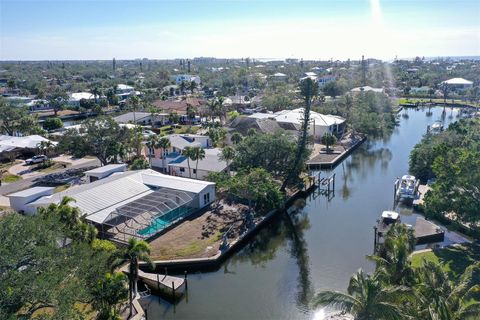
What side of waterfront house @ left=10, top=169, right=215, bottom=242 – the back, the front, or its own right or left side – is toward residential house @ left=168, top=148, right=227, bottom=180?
right

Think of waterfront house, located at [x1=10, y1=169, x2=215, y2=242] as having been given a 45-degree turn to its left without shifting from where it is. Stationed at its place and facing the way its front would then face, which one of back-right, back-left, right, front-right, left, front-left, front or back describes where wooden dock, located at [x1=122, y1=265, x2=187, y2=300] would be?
left

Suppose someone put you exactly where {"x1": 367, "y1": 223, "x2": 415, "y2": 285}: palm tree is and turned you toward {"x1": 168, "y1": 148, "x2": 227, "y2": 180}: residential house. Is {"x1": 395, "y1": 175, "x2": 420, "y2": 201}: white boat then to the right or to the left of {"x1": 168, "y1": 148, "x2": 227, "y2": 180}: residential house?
right

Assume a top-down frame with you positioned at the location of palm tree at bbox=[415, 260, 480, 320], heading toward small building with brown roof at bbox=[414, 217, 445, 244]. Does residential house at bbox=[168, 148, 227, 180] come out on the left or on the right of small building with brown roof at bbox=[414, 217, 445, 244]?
left

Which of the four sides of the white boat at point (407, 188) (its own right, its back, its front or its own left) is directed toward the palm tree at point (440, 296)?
back

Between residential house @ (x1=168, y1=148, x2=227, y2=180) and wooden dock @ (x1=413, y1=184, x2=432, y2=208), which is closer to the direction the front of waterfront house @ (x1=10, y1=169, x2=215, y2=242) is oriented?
the residential house

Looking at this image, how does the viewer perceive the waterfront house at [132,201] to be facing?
facing away from the viewer and to the left of the viewer

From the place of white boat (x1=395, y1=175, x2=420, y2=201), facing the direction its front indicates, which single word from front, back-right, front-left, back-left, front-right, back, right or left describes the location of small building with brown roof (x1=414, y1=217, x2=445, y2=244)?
back

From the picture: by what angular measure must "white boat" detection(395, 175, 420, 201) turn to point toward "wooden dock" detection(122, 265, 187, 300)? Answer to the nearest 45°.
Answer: approximately 135° to its left

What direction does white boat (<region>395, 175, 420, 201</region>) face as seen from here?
away from the camera
